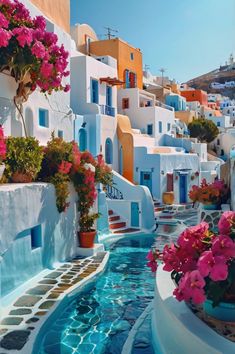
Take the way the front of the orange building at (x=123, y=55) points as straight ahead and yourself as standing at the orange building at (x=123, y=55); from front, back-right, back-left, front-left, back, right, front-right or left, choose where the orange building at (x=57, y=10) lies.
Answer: front-right

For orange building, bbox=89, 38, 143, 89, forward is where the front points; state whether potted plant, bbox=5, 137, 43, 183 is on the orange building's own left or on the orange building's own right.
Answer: on the orange building's own right

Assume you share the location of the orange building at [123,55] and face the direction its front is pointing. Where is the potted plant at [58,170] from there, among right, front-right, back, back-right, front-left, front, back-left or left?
front-right

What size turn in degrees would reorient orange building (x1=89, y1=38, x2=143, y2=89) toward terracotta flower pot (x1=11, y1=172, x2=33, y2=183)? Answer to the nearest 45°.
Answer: approximately 45° to its right

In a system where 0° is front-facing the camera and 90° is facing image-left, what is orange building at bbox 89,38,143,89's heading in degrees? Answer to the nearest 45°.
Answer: approximately 315°

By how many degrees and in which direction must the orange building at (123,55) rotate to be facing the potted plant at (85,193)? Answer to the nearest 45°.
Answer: approximately 45° to its right

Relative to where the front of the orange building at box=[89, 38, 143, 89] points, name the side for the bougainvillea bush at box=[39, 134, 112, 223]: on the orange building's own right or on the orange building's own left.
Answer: on the orange building's own right

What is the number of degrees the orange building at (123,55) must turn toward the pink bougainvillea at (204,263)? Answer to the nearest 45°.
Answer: approximately 45° to its right
